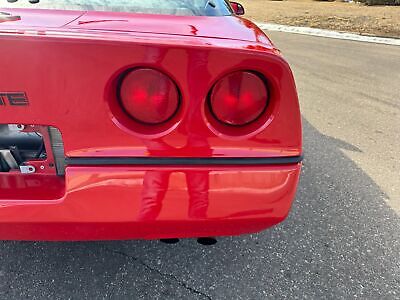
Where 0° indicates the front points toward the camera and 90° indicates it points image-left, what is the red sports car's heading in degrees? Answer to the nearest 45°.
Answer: approximately 180°
